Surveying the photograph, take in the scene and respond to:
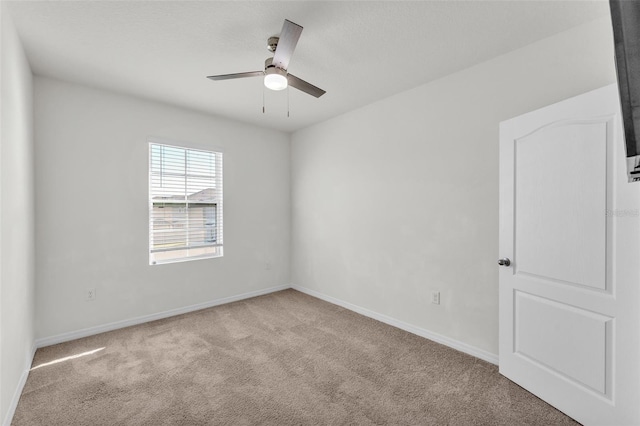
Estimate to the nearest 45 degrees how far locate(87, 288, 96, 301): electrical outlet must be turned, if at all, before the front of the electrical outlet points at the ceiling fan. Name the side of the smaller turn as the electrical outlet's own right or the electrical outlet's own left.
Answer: approximately 45° to the electrical outlet's own left

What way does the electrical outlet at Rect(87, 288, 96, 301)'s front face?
toward the camera

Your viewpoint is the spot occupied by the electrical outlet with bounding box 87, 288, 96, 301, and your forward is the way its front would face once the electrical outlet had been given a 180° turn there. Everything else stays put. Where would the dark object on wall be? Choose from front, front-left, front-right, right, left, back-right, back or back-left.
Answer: back
